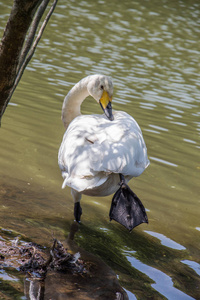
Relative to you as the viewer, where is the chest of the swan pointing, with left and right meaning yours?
facing away from the viewer

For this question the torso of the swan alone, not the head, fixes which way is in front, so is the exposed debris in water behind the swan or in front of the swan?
behind
